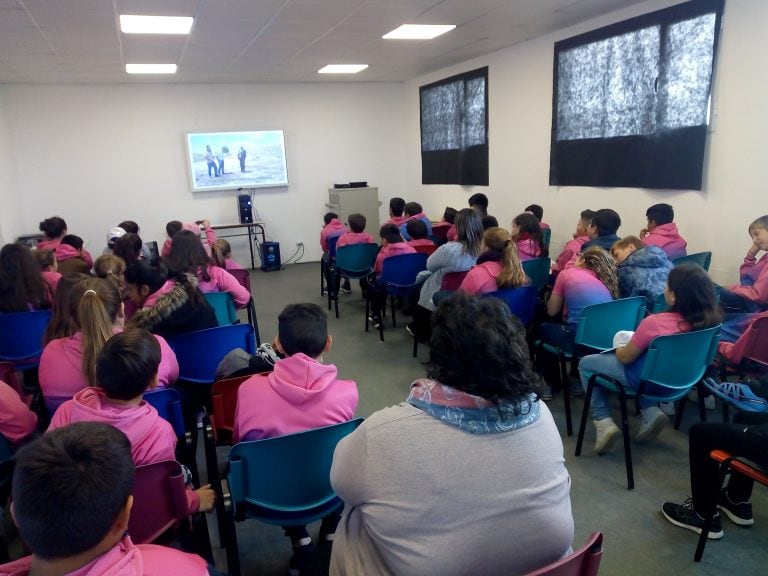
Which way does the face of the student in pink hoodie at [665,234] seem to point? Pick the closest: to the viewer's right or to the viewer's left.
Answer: to the viewer's left

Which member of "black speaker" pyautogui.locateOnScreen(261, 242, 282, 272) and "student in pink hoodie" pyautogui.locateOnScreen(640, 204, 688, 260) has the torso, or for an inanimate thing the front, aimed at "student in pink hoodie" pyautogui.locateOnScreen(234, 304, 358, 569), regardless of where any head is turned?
the black speaker

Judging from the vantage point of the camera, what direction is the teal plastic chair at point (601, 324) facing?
facing away from the viewer and to the left of the viewer

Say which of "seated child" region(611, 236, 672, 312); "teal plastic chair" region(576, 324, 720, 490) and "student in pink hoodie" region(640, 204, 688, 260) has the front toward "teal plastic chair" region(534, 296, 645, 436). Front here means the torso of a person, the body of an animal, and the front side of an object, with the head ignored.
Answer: "teal plastic chair" region(576, 324, 720, 490)

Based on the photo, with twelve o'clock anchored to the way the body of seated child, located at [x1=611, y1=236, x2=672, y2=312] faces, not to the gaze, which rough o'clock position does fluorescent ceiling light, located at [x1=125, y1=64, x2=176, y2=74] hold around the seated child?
The fluorescent ceiling light is roughly at 11 o'clock from the seated child.

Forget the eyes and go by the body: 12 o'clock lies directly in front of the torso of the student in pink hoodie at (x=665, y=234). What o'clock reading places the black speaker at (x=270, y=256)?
The black speaker is roughly at 11 o'clock from the student in pink hoodie.

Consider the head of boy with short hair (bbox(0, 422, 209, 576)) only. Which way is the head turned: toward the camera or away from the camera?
away from the camera

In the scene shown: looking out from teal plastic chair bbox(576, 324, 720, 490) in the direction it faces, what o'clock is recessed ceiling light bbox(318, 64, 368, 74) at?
The recessed ceiling light is roughly at 12 o'clock from the teal plastic chair.

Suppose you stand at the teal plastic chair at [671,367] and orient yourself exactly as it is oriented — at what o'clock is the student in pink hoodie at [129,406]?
The student in pink hoodie is roughly at 9 o'clock from the teal plastic chair.

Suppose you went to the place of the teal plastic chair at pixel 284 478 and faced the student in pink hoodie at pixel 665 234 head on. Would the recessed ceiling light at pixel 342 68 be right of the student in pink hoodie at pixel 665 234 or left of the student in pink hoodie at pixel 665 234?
left

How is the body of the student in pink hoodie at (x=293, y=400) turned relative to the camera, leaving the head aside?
away from the camera

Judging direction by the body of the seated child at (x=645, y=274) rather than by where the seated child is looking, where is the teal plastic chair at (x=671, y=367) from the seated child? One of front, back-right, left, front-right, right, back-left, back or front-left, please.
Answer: back-left

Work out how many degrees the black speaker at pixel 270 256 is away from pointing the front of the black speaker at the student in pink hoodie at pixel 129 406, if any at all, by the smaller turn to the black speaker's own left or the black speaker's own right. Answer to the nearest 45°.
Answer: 0° — it already faces them

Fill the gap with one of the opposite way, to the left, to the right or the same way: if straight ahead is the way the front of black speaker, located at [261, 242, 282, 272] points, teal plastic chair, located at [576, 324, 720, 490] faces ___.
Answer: the opposite way
